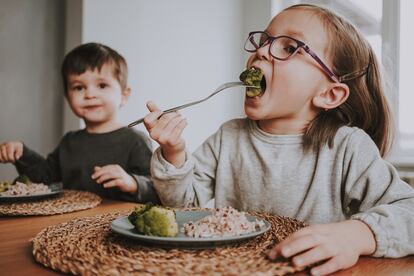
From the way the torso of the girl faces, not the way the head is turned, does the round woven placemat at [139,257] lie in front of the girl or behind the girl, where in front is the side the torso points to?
in front

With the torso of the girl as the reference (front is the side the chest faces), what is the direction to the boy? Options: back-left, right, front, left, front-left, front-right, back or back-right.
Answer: right

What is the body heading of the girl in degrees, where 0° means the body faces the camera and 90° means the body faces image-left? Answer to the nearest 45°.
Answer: approximately 45°
